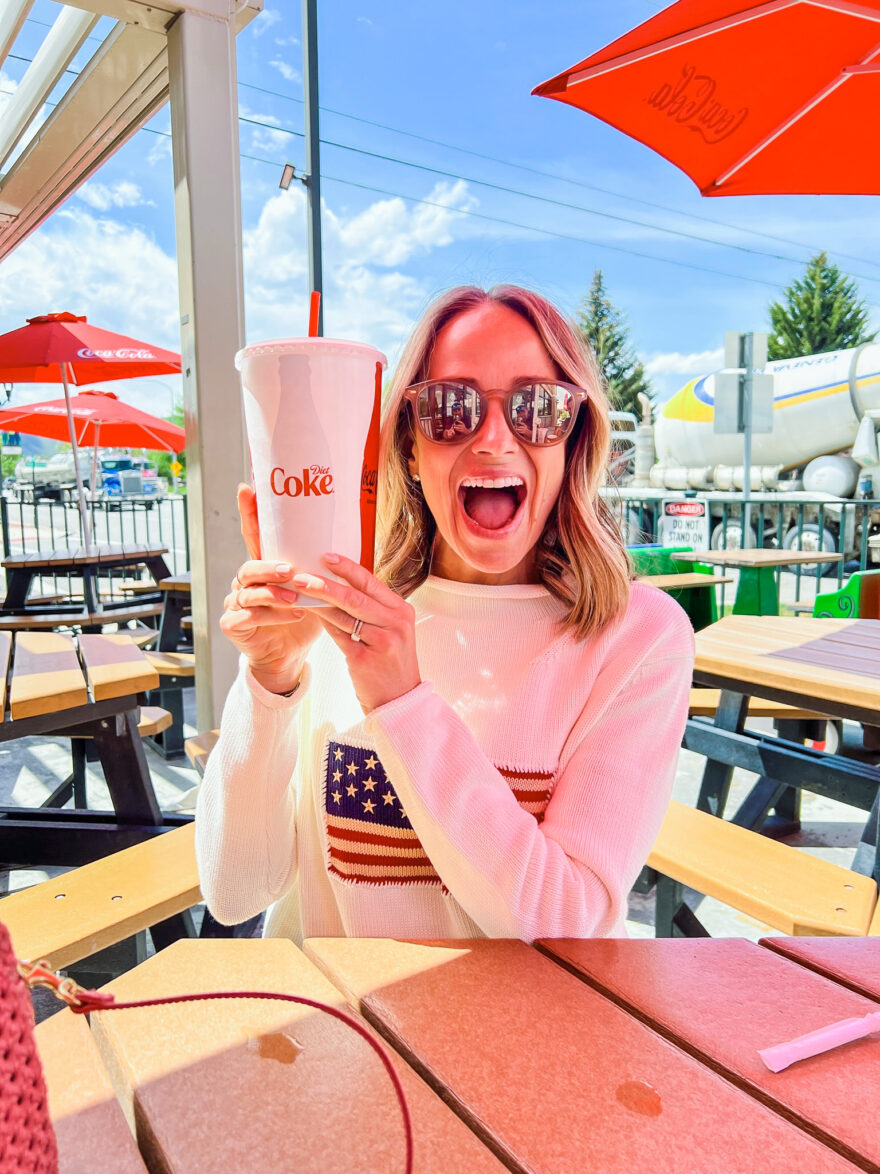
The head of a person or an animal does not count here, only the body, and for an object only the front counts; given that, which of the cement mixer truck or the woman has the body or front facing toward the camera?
the woman

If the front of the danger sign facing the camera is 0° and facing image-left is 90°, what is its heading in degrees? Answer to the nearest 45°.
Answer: approximately 0°

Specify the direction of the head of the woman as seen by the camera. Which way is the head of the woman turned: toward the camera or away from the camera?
toward the camera

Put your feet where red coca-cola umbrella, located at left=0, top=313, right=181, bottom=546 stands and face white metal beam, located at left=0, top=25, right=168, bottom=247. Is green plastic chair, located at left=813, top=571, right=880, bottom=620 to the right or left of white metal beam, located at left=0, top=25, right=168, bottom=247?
left

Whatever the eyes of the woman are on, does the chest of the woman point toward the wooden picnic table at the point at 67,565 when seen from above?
no

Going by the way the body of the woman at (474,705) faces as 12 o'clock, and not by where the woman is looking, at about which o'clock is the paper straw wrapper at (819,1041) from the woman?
The paper straw wrapper is roughly at 11 o'clock from the woman.

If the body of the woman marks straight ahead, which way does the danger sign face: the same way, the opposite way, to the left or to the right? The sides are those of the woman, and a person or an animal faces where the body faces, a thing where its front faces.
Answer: the same way

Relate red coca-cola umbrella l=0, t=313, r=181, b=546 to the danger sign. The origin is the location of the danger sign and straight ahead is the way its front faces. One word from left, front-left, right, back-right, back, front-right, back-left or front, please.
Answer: front-right

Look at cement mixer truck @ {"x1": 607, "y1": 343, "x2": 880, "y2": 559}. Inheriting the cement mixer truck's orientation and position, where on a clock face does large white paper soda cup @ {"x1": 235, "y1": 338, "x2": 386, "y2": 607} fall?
The large white paper soda cup is roughly at 9 o'clock from the cement mixer truck.

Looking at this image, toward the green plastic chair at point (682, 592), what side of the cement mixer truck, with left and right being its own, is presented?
left

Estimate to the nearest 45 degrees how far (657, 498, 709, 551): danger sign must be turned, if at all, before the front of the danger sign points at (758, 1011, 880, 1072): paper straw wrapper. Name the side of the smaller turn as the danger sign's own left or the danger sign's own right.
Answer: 0° — it already faces it

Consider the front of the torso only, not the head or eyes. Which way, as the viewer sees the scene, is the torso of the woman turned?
toward the camera
